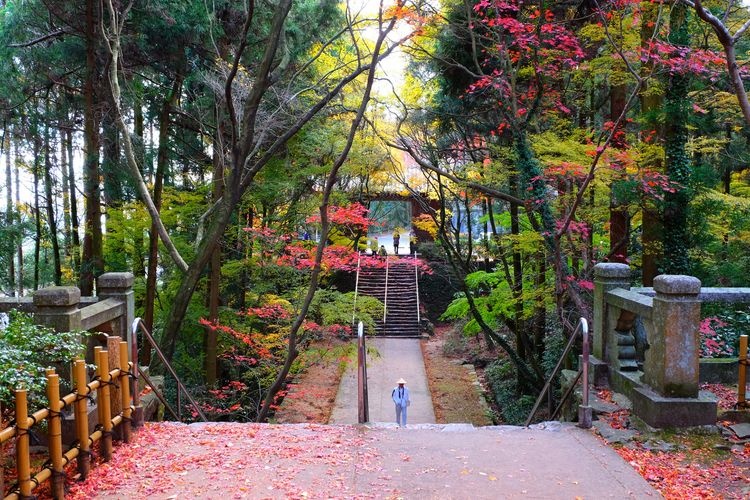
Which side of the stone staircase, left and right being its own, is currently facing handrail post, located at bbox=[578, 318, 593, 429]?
front

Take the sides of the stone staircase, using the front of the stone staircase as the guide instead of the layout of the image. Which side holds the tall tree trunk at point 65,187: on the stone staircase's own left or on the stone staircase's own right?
on the stone staircase's own right

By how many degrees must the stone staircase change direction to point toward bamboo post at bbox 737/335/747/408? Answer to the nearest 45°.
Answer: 0° — it already faces it

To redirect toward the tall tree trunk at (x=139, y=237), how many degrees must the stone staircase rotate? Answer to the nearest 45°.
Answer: approximately 45° to its right

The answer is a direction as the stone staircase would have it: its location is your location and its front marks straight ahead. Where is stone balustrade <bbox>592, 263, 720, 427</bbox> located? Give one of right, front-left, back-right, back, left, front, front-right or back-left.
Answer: front

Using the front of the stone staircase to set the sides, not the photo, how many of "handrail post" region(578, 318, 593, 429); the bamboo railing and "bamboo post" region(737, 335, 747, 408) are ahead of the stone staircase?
3

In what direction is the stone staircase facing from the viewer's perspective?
toward the camera

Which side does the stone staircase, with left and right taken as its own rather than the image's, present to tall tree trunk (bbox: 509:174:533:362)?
front

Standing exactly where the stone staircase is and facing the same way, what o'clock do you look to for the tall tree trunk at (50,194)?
The tall tree trunk is roughly at 2 o'clock from the stone staircase.

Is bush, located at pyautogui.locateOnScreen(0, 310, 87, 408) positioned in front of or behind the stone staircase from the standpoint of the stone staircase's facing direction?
in front

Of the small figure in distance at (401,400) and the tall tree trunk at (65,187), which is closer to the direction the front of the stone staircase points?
the small figure in distance

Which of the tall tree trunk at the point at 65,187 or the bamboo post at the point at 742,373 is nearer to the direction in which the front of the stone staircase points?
the bamboo post

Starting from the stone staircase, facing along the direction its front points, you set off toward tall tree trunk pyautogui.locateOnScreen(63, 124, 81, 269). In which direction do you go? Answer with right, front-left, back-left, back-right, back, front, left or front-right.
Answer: front-right
